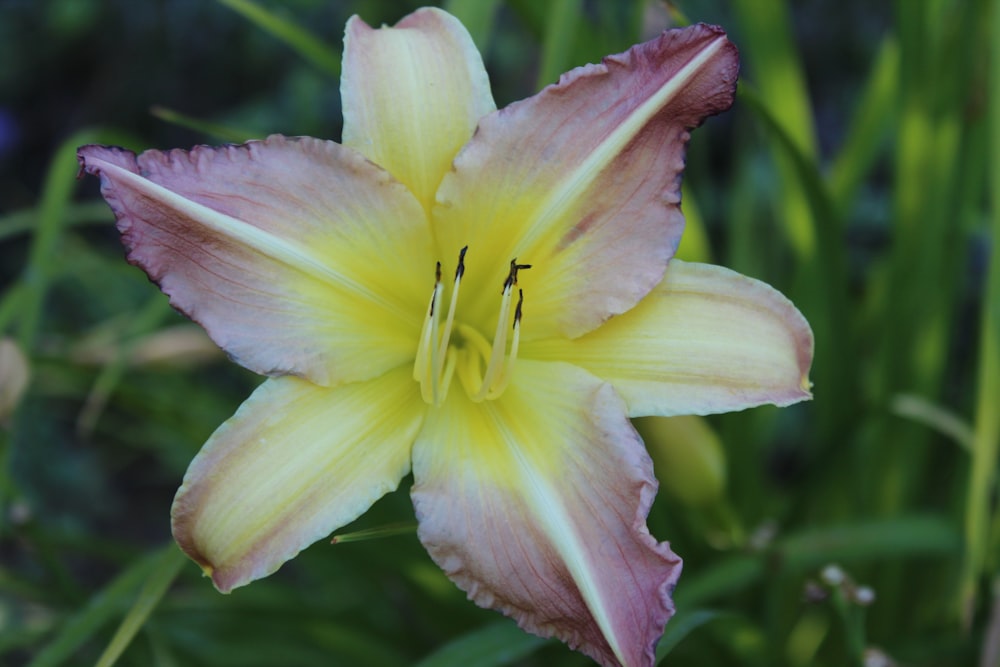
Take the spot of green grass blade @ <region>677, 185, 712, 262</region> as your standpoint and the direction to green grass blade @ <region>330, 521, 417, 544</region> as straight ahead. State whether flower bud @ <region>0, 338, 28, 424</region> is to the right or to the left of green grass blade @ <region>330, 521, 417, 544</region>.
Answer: right

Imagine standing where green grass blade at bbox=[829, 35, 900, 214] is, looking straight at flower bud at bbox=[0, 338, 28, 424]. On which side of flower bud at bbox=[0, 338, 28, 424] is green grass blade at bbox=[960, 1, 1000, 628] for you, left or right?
left

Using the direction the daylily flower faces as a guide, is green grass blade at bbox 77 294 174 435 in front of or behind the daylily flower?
behind

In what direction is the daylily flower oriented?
toward the camera

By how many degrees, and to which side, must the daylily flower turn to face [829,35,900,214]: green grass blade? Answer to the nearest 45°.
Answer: approximately 135° to its left

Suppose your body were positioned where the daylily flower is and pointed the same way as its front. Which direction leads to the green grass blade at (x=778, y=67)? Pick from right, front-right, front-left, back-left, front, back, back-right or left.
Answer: back-left
